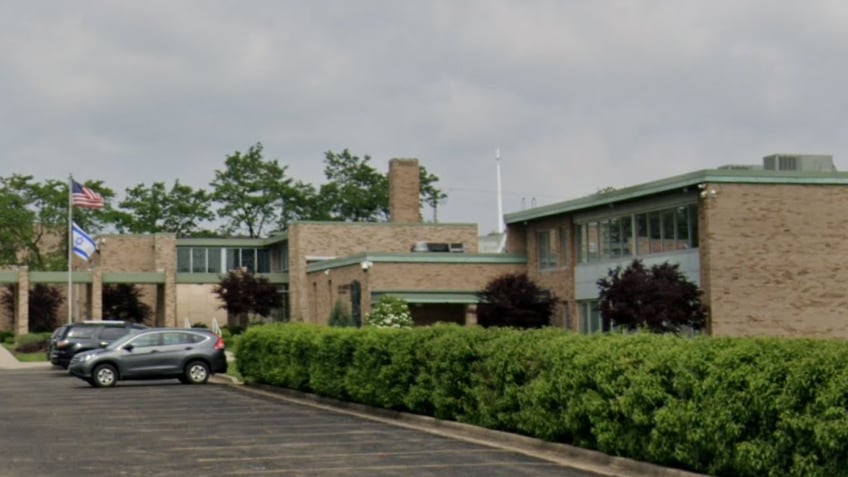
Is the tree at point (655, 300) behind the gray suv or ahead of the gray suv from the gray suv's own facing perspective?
behind

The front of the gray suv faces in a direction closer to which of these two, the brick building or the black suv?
the black suv

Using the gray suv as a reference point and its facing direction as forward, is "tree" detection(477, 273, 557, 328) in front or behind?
behind

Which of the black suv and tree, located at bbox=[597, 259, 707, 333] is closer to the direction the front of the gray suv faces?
the black suv

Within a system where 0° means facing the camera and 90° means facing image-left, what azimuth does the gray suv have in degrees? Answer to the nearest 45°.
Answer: approximately 90°

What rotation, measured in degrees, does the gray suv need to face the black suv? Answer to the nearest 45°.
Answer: approximately 90° to its right

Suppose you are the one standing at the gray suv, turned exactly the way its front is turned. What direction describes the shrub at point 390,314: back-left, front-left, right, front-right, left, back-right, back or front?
back-right

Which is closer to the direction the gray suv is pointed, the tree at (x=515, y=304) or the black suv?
the black suv
